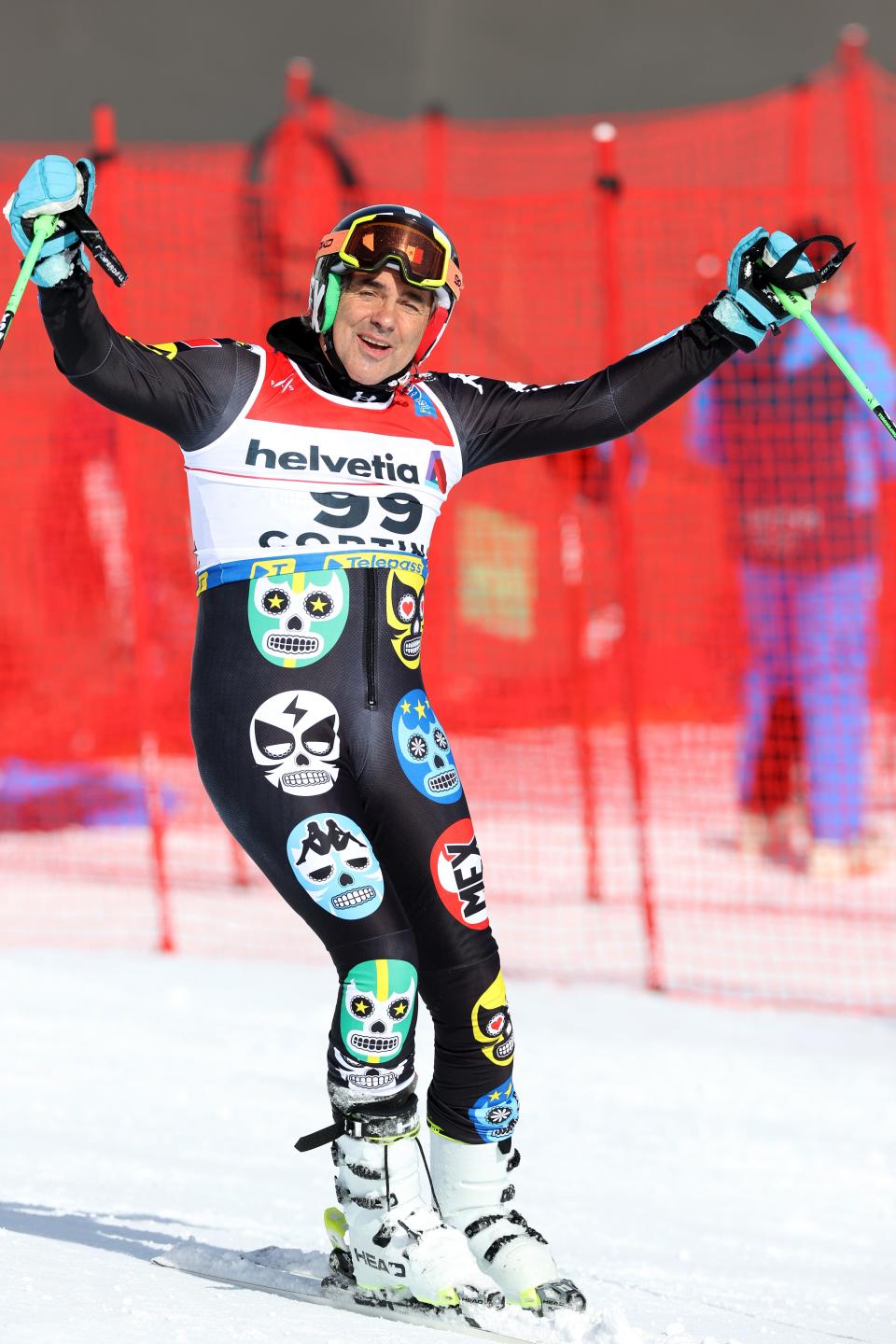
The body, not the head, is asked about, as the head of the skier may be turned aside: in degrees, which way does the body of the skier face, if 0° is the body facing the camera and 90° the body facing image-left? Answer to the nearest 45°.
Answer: approximately 315°
